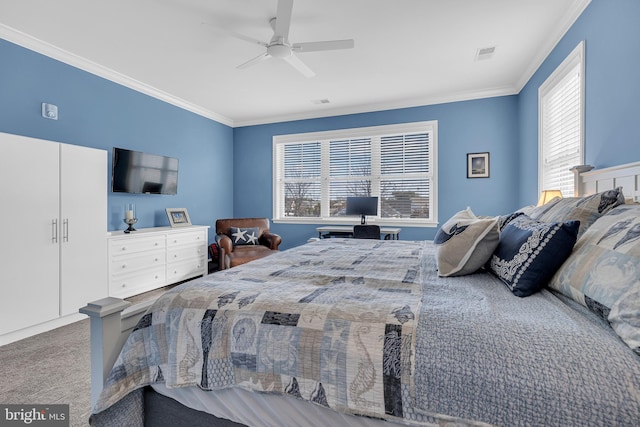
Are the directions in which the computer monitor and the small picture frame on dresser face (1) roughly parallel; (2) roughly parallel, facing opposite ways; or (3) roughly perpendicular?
roughly perpendicular

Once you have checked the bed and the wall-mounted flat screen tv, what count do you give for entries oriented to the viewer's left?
1

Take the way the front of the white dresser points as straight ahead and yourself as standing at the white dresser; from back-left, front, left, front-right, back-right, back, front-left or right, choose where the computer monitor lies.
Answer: front-left

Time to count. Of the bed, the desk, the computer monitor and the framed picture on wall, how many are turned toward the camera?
3

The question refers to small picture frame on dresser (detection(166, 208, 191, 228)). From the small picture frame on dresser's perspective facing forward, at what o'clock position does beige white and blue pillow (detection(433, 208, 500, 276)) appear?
The beige white and blue pillow is roughly at 1 o'clock from the small picture frame on dresser.

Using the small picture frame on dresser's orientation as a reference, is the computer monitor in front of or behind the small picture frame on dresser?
in front

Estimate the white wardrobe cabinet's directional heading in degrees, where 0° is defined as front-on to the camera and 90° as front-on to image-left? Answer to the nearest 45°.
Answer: approximately 315°

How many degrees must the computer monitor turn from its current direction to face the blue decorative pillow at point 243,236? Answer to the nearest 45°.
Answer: approximately 90° to its right

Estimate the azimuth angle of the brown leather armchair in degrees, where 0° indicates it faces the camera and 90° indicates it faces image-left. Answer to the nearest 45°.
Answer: approximately 315°

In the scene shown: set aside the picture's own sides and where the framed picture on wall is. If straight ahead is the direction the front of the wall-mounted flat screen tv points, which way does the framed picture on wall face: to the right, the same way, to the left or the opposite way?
to the right

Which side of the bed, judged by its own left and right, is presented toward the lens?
left

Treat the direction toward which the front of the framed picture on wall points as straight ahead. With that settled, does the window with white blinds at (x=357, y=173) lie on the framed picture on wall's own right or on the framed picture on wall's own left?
on the framed picture on wall's own right
